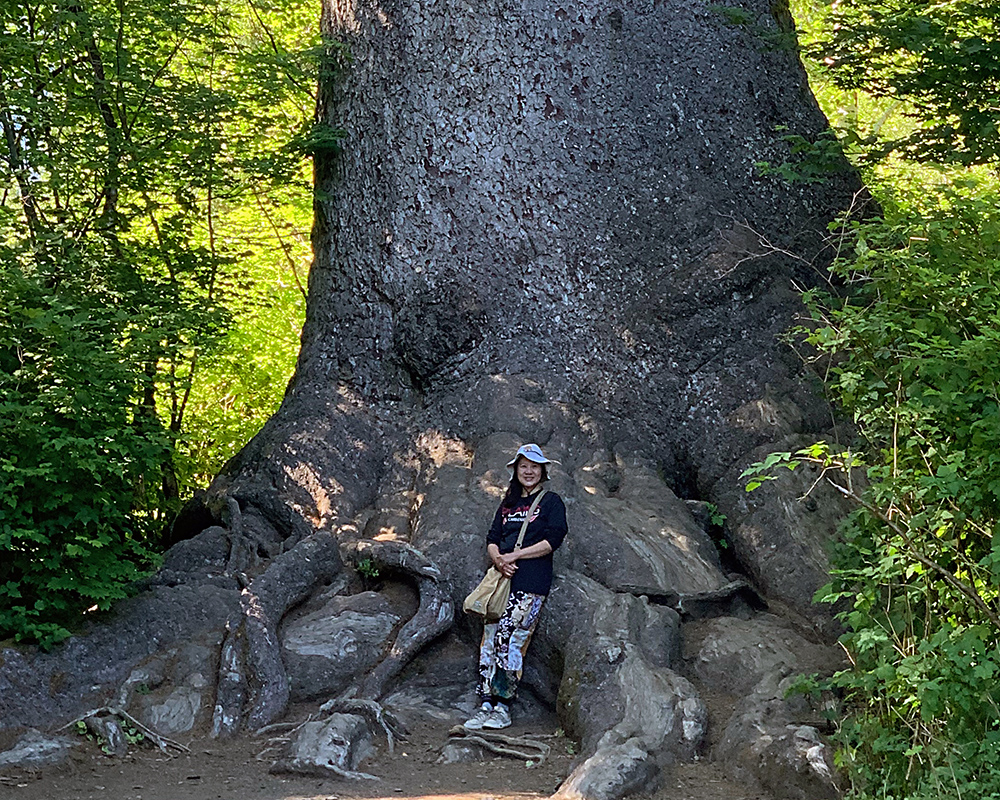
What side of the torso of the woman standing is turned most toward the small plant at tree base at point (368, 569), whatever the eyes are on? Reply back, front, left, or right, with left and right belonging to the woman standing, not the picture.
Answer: right

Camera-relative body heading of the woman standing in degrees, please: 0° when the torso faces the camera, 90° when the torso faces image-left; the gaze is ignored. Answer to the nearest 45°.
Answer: approximately 45°

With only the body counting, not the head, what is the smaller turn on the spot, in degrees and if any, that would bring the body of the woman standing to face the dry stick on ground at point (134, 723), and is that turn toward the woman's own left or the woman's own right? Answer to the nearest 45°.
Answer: approximately 45° to the woman's own right

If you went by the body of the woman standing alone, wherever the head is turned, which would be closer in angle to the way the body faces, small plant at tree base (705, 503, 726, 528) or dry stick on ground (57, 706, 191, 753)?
the dry stick on ground

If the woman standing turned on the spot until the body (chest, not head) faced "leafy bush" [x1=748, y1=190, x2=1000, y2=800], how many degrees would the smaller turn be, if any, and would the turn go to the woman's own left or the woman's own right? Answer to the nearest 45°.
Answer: approximately 90° to the woman's own left

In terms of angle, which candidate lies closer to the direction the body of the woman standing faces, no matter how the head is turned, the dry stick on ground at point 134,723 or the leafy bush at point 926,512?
the dry stick on ground

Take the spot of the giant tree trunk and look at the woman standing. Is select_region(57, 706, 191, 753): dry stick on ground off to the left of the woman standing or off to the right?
right

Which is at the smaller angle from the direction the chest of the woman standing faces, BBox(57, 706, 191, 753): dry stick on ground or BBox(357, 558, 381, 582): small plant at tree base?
the dry stick on ground

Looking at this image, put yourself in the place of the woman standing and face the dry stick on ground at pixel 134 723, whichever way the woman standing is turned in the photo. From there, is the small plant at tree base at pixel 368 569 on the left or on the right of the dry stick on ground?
right
